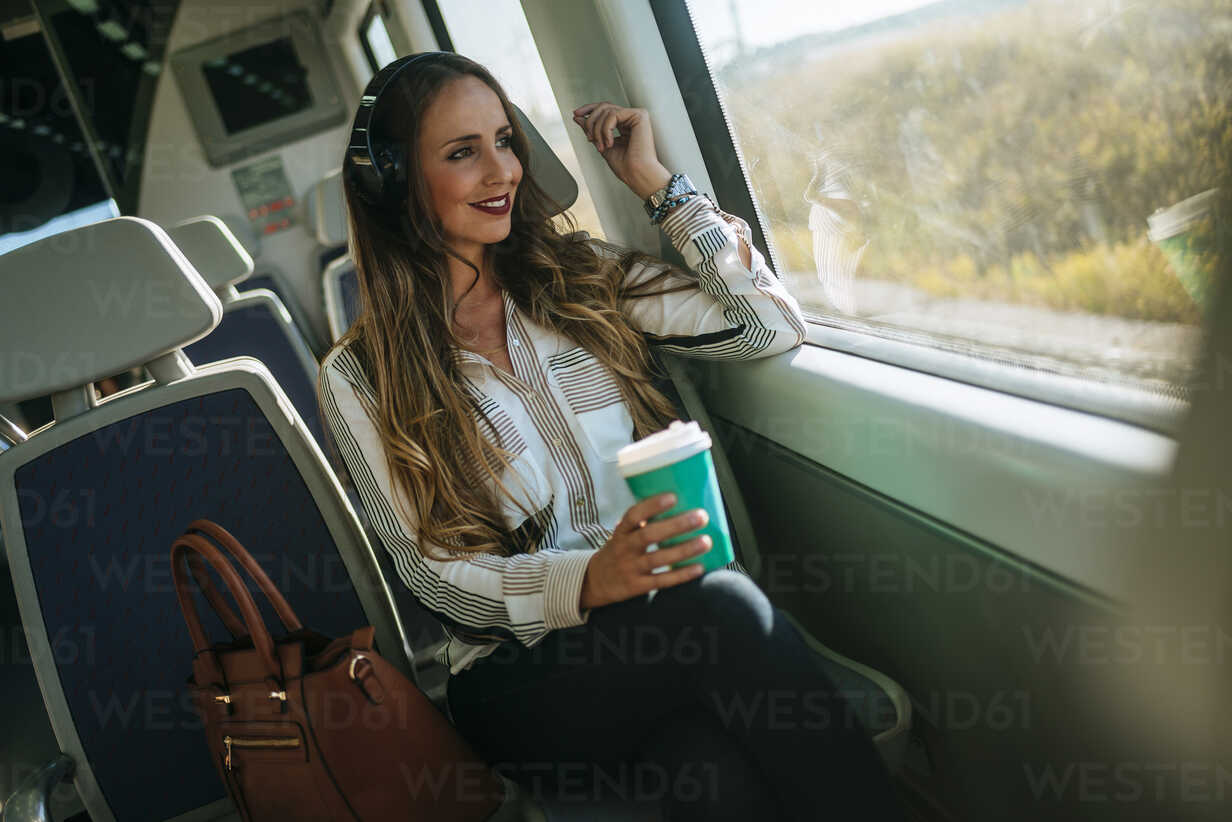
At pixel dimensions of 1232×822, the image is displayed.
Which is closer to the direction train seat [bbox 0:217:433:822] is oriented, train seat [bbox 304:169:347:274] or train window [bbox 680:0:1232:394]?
the train window

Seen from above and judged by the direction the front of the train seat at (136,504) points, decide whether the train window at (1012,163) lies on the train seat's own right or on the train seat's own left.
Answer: on the train seat's own left

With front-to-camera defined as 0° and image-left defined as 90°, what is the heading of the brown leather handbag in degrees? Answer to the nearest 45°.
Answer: approximately 45°

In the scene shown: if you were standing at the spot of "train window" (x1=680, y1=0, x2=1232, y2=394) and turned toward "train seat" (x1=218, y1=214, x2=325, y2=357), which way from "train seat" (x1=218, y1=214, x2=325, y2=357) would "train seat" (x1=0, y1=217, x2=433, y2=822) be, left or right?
left

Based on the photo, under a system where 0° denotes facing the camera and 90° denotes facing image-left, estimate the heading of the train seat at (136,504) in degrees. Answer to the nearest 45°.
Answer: approximately 0°

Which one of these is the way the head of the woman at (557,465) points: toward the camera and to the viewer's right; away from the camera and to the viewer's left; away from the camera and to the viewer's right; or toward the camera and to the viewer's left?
toward the camera and to the viewer's right

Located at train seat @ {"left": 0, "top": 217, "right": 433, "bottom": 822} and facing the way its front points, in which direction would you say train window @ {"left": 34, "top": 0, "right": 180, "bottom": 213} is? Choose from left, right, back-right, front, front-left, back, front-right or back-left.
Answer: back

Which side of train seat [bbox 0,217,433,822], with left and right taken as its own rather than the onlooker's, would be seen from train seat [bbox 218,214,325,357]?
back

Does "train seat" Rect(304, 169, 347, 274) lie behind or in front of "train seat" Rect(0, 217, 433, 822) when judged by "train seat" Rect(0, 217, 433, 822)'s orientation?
behind

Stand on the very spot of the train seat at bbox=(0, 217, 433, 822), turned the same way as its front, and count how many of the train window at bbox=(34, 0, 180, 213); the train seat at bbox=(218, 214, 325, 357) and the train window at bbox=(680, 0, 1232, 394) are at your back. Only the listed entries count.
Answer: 2

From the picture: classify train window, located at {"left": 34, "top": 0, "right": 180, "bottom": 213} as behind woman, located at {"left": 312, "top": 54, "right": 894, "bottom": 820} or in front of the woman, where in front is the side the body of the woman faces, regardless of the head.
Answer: behind

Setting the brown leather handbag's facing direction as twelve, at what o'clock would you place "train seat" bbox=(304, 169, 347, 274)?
The train seat is roughly at 5 o'clock from the brown leather handbag.
